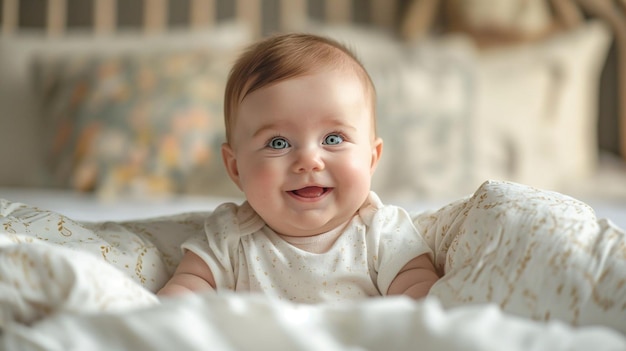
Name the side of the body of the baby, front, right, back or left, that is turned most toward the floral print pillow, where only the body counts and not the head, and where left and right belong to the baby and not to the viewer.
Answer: back

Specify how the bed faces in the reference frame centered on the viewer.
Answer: facing the viewer

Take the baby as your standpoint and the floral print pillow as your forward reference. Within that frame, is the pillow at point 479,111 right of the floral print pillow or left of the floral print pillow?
right

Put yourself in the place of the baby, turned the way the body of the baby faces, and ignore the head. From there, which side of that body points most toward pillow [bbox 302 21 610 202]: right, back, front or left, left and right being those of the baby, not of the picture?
back

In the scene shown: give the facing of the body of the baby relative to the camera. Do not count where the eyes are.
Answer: toward the camera

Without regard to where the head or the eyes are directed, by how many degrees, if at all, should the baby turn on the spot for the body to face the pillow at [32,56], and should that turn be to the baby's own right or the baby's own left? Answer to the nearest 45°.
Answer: approximately 135° to the baby's own right
